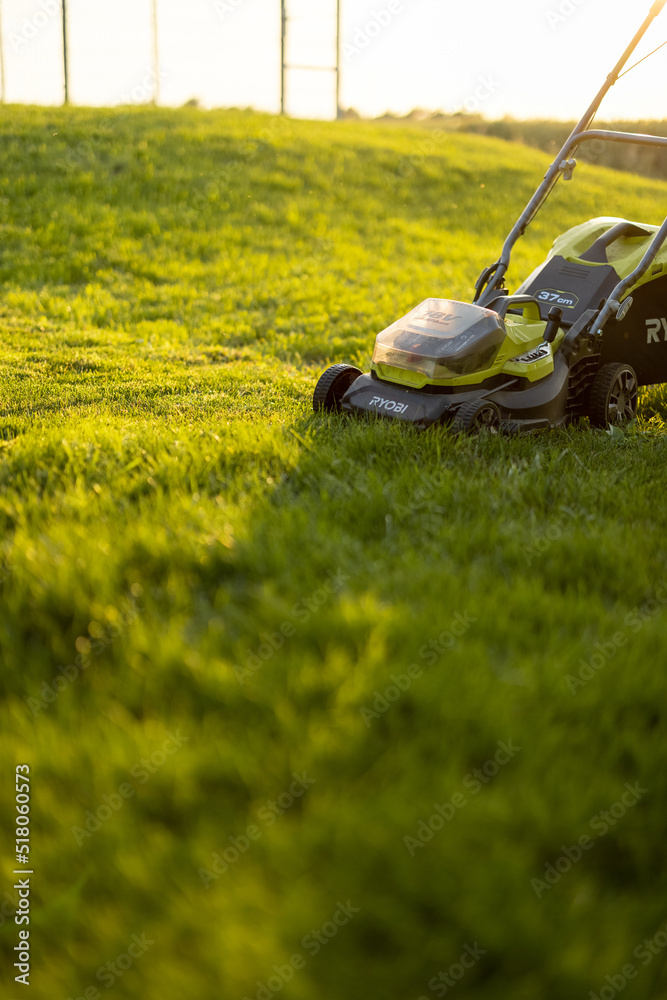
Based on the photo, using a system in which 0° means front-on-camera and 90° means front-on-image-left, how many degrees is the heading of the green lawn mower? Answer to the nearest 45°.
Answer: approximately 45°
